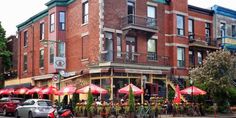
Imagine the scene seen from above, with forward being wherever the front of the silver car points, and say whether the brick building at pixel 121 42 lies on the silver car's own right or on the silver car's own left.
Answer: on the silver car's own right

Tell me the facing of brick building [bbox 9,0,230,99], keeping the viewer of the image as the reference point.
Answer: facing the viewer and to the right of the viewer

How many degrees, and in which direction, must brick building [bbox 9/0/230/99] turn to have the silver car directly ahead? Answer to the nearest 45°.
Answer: approximately 90° to its right

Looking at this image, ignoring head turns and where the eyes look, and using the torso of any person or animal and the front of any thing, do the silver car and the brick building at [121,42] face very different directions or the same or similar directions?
very different directions

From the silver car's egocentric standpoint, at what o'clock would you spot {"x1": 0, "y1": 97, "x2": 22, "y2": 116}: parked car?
The parked car is roughly at 1 o'clock from the silver car.

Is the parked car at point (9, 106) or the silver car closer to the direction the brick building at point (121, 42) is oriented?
the silver car
